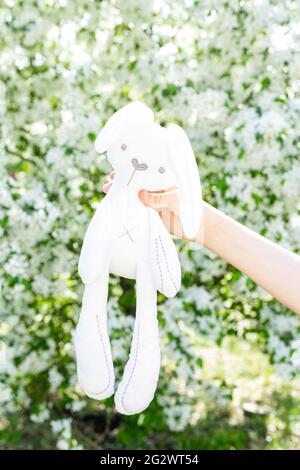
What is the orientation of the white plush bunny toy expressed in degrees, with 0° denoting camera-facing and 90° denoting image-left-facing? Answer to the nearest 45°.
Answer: approximately 0°
